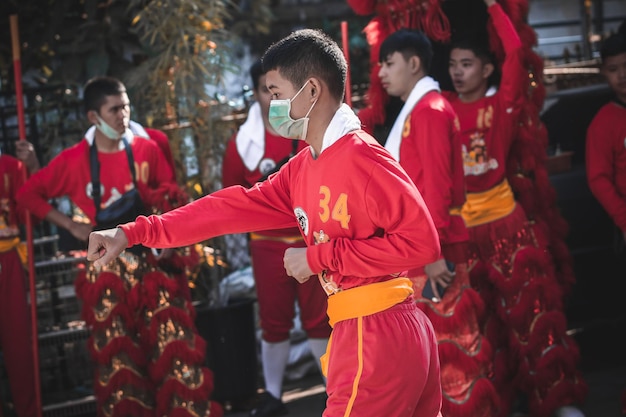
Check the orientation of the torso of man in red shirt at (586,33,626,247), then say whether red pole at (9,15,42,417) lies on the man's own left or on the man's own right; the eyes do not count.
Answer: on the man's own right

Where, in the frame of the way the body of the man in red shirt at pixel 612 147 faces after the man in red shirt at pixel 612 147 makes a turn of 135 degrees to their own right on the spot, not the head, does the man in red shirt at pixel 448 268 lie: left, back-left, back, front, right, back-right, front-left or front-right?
front-left

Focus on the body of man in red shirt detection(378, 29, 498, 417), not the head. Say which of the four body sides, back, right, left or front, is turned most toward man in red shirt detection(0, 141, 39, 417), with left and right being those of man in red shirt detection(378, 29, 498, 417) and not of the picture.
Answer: front

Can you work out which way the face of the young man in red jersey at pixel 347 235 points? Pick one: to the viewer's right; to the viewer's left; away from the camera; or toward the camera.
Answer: to the viewer's left

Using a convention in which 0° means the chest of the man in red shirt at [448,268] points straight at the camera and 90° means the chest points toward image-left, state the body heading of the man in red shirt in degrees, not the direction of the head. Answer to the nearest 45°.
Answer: approximately 90°

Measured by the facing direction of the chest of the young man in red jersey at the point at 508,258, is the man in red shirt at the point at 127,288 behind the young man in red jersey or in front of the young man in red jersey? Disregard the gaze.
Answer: in front

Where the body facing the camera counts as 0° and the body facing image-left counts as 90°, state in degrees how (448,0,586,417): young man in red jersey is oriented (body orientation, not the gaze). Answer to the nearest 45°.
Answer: approximately 45°
